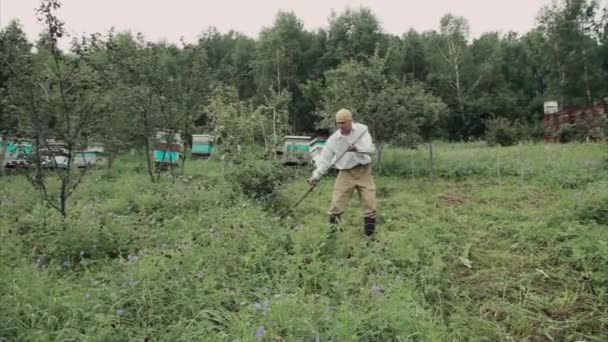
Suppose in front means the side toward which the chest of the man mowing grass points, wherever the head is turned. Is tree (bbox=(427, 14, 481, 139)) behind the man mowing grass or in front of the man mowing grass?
behind

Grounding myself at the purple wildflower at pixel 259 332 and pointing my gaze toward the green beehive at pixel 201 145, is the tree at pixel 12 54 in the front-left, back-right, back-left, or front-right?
front-left

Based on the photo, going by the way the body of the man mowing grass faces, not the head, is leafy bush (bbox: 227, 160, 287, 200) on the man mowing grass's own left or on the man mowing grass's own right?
on the man mowing grass's own right

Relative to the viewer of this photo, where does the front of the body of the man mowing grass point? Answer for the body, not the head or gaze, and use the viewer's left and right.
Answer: facing the viewer and to the left of the viewer

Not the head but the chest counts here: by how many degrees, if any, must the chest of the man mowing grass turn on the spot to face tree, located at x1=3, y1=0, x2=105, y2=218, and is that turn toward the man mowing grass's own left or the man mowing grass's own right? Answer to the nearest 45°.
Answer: approximately 45° to the man mowing grass's own right

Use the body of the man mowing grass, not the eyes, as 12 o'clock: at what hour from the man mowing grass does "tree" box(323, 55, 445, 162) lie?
The tree is roughly at 5 o'clock from the man mowing grass.

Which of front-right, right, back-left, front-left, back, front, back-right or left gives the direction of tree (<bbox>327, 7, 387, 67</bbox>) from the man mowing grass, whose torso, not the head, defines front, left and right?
back-right

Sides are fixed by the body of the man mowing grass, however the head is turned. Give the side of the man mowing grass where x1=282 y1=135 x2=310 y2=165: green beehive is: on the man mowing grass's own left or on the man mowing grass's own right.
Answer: on the man mowing grass's own right

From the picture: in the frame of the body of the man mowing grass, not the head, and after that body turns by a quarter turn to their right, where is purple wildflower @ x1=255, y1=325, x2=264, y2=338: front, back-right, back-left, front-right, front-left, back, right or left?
back-left

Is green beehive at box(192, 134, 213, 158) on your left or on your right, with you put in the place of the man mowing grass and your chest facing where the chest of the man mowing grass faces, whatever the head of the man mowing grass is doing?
on your right
